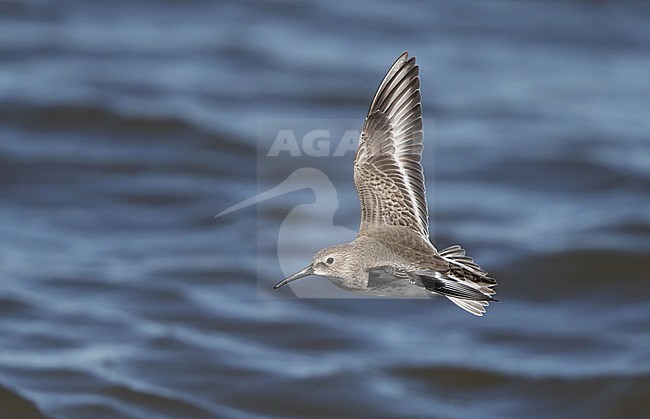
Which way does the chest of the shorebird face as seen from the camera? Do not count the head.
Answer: to the viewer's left
